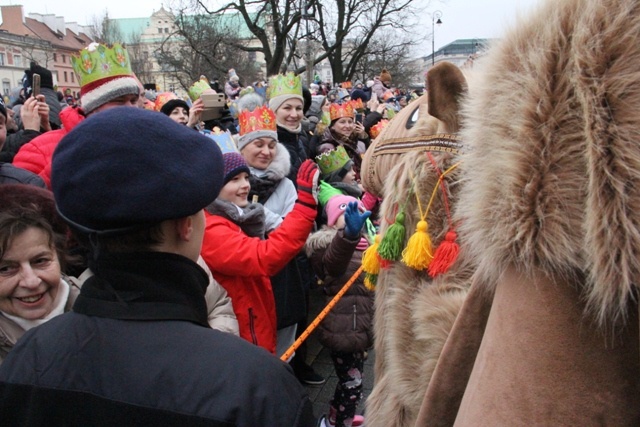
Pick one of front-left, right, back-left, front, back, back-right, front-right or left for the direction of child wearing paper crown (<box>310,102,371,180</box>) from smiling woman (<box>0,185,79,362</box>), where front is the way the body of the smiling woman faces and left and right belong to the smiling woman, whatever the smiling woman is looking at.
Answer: back-left

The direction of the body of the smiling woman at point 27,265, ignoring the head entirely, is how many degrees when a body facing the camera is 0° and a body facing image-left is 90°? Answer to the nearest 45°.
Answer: approximately 0°

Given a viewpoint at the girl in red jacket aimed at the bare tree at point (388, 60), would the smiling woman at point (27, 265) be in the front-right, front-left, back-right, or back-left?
back-left
